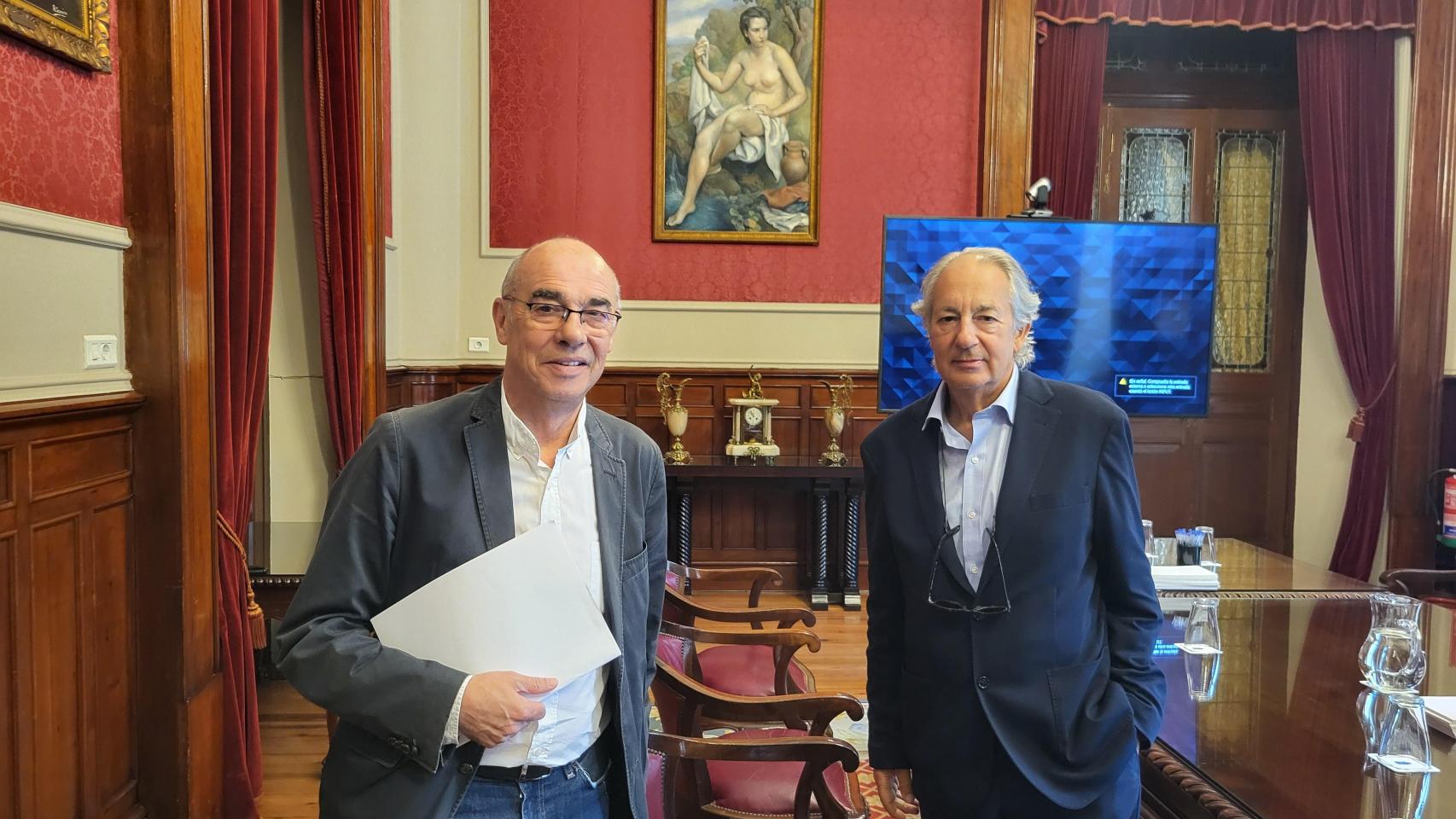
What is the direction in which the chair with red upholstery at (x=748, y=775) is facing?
to the viewer's right

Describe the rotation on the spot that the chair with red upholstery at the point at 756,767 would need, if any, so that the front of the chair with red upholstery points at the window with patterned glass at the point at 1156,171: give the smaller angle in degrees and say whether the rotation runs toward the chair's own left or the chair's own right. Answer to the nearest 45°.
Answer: approximately 45° to the chair's own left

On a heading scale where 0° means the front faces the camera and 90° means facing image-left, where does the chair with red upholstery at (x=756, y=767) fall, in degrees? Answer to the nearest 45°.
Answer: approximately 270°

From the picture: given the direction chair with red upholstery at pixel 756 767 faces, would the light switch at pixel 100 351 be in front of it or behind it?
behind

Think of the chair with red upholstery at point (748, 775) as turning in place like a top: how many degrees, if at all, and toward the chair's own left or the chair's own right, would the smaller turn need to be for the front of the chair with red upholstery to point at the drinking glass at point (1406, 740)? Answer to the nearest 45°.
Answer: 0° — it already faces it

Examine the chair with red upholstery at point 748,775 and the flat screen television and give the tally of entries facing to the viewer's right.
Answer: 1

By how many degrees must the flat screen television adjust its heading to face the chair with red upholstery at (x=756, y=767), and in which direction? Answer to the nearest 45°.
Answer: approximately 45° to its right

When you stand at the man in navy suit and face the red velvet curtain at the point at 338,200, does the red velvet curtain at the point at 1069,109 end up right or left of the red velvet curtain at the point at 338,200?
right

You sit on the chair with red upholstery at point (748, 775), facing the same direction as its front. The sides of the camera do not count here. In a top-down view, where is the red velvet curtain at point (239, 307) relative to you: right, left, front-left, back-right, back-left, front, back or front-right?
back-left

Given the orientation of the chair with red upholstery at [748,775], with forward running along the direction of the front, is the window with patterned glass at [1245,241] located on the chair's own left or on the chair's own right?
on the chair's own left

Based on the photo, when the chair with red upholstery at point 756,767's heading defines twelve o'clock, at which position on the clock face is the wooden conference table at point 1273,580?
The wooden conference table is roughly at 11 o'clock from the chair with red upholstery.

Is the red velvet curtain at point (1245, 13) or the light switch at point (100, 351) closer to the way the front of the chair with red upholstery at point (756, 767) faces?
the red velvet curtain
